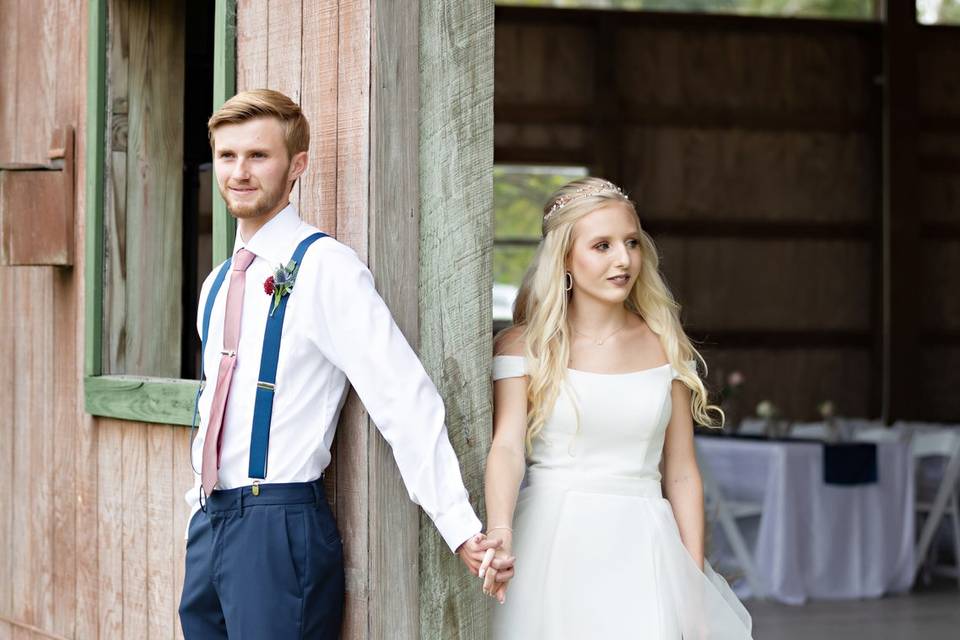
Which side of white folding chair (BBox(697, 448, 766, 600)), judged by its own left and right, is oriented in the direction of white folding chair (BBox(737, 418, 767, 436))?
left

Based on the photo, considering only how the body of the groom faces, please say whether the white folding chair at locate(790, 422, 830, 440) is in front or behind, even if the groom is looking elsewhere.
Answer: behind

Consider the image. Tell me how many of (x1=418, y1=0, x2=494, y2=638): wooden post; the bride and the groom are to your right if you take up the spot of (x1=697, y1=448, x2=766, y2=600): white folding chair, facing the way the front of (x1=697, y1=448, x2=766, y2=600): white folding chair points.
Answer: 3

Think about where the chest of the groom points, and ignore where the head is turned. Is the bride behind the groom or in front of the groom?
behind

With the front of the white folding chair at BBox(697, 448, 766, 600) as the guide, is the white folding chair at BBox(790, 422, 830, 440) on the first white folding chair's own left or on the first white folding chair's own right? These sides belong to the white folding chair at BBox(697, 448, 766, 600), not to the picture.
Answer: on the first white folding chair's own left

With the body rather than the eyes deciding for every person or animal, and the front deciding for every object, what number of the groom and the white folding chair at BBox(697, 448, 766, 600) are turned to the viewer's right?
1

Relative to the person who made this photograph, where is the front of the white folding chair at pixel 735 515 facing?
facing to the right of the viewer

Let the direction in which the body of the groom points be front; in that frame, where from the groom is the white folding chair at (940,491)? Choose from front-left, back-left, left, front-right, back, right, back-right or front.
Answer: back

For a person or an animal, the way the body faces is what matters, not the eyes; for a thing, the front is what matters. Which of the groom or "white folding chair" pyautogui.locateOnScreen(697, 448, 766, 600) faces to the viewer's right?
the white folding chair

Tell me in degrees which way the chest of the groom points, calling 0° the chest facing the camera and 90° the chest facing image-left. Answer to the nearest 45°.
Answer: approximately 45°
